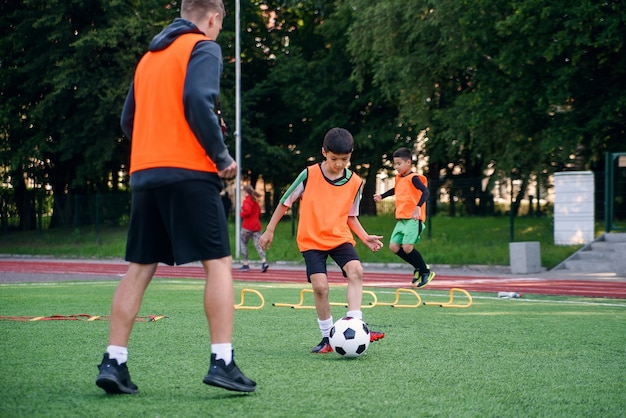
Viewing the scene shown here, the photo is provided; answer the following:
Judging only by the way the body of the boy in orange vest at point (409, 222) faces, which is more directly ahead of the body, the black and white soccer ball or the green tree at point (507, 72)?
the black and white soccer ball

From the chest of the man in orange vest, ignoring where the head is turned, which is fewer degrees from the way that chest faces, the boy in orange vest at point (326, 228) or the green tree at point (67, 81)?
the boy in orange vest

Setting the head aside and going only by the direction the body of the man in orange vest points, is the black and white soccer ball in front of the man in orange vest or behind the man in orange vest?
in front

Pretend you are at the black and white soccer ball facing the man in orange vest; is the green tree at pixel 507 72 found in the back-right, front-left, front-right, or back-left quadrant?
back-right

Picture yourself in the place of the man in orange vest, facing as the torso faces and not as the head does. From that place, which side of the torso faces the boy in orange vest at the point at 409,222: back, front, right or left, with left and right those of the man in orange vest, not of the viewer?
front

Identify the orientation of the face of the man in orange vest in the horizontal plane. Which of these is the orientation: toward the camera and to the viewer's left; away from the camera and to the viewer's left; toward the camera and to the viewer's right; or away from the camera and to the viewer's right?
away from the camera and to the viewer's right

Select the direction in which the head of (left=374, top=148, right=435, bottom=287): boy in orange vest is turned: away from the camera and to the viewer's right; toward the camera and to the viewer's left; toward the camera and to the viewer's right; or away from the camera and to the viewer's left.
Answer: toward the camera and to the viewer's left

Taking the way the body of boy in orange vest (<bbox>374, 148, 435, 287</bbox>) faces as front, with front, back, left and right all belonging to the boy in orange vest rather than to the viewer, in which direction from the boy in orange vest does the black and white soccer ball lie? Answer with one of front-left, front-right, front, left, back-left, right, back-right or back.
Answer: front-left

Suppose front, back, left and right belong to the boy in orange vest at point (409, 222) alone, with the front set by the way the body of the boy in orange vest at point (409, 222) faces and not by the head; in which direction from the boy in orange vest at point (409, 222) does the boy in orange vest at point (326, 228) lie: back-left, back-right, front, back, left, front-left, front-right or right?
front-left

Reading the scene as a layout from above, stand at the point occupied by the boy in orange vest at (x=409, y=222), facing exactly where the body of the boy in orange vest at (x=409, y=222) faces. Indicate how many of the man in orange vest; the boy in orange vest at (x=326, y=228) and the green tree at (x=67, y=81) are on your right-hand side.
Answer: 1

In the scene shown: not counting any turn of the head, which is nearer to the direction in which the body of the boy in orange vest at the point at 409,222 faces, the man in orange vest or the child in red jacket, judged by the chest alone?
the man in orange vest

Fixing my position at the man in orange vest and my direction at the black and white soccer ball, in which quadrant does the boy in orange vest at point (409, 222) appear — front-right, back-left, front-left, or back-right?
front-left

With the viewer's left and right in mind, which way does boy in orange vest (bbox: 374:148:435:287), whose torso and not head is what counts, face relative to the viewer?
facing the viewer and to the left of the viewer

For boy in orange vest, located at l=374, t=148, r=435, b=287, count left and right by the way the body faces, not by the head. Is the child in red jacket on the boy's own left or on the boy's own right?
on the boy's own right

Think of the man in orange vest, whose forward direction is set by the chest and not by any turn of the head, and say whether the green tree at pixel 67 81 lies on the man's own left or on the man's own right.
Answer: on the man's own left

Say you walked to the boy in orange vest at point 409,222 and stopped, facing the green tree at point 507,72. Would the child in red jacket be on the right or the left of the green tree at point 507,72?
left

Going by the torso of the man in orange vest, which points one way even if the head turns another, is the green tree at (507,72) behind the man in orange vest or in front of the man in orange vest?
in front

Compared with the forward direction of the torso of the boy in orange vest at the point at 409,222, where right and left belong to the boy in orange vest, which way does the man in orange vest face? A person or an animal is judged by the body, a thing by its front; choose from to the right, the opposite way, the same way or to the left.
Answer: the opposite way
